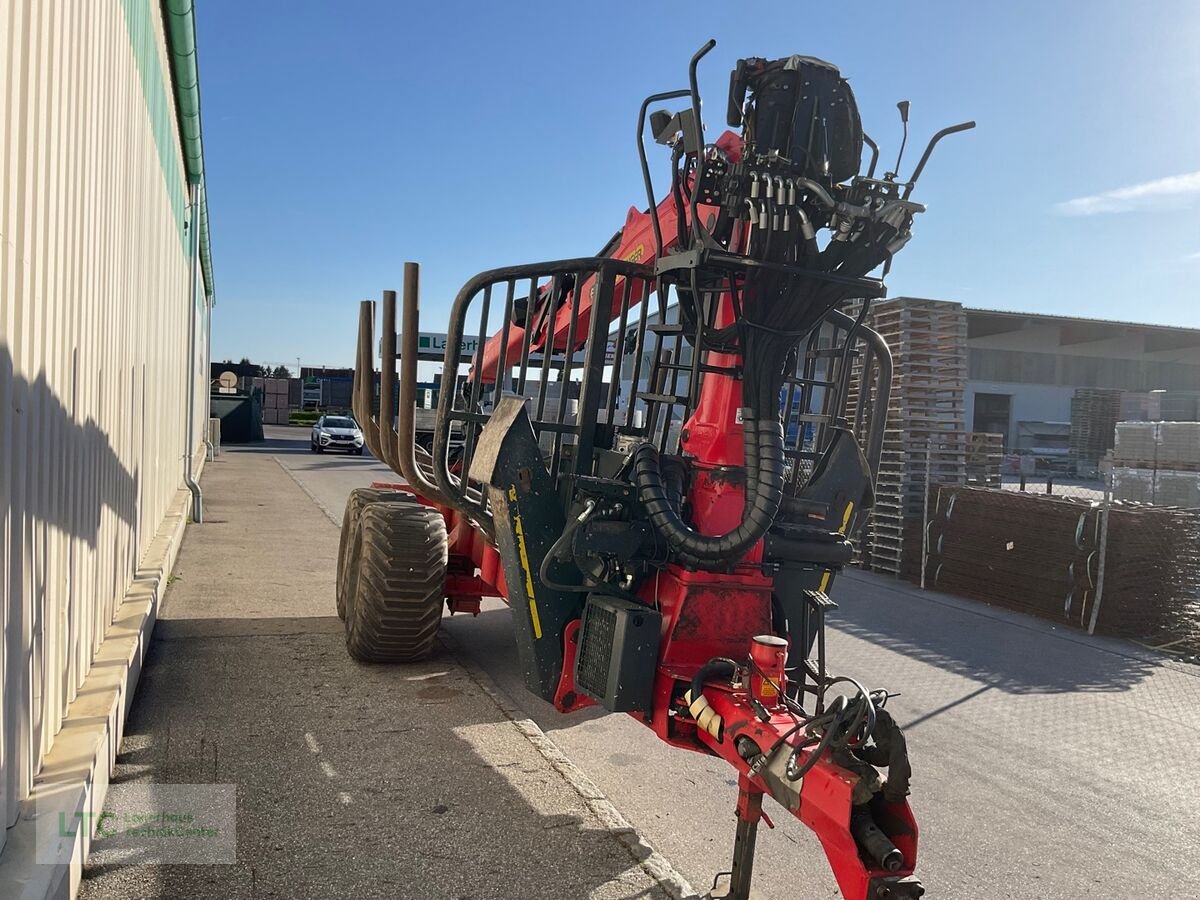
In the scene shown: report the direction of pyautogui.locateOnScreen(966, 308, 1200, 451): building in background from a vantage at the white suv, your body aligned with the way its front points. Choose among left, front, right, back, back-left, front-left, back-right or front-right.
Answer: front-left

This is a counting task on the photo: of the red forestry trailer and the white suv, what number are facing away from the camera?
0

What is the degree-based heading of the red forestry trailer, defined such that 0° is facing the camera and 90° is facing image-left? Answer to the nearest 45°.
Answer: approximately 315°

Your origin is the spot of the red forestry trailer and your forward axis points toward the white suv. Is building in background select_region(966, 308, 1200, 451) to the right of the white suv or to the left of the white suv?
right

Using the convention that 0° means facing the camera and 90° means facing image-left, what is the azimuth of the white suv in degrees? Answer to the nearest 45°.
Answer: approximately 315°

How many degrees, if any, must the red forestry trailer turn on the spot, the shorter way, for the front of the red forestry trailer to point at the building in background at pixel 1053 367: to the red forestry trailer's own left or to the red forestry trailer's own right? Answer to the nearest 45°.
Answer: approximately 90° to the red forestry trailer's own left

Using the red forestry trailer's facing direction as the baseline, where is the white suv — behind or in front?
behind

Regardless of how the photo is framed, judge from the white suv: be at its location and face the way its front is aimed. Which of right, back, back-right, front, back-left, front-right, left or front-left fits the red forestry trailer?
front-right
